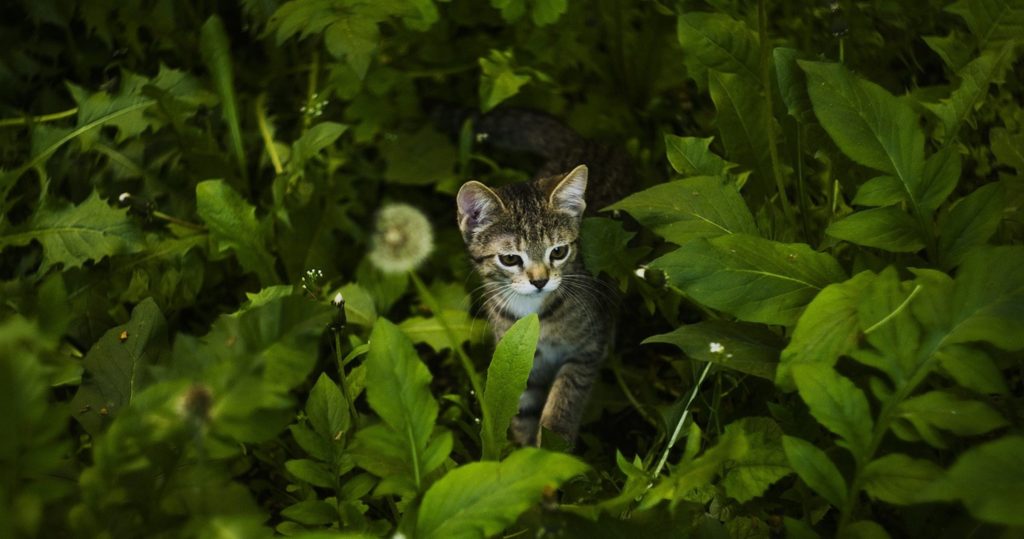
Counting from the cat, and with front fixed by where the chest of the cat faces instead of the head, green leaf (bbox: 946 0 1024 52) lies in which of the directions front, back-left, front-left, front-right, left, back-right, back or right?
left

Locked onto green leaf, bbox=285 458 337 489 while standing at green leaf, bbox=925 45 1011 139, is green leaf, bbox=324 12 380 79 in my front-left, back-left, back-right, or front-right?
front-right

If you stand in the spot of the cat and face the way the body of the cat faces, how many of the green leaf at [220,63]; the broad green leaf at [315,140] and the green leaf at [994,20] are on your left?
1

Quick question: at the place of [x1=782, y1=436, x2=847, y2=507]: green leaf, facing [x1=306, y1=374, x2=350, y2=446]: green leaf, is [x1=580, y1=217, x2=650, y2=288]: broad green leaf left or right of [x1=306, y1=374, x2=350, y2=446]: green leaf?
right

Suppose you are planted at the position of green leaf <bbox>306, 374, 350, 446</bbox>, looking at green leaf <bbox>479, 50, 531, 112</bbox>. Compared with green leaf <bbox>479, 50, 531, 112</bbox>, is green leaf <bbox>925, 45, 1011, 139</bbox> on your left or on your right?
right

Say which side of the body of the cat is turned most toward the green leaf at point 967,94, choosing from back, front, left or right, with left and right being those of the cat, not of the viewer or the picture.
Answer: left

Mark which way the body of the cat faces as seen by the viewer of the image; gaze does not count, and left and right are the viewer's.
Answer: facing the viewer

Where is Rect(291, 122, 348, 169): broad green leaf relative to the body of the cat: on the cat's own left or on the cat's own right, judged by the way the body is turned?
on the cat's own right

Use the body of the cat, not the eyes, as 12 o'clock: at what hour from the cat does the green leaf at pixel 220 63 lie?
The green leaf is roughly at 4 o'clock from the cat.
